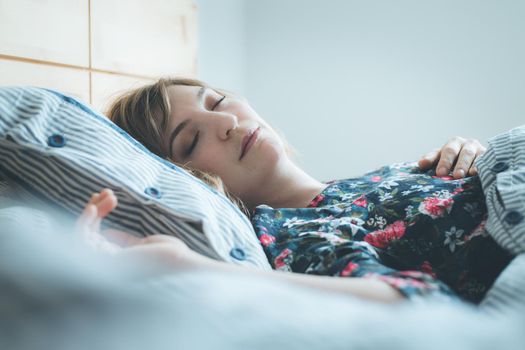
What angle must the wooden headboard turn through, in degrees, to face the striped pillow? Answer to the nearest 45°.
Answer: approximately 45° to its right

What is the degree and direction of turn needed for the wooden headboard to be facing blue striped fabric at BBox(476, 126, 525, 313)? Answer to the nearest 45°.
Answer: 0° — it already faces it

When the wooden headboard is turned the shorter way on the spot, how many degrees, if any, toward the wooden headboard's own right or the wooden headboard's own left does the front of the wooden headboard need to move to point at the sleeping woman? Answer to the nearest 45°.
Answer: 0° — it already faces them

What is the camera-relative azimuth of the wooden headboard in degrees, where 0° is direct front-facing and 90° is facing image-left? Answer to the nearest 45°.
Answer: approximately 315°
